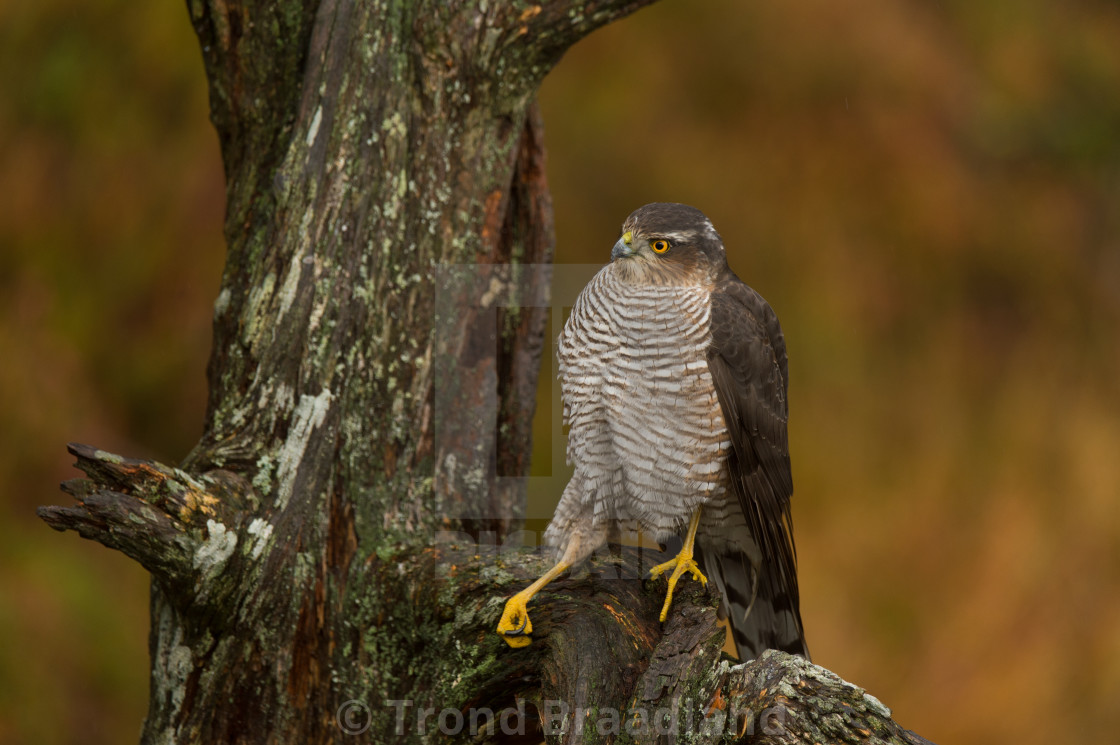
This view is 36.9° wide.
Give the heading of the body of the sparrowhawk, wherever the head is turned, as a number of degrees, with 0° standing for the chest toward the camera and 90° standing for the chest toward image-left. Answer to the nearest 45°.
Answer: approximately 45°
